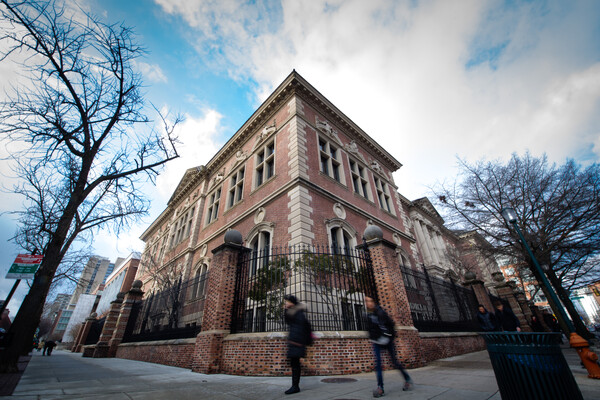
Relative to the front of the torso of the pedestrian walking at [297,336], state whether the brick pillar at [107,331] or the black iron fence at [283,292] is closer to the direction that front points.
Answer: the brick pillar

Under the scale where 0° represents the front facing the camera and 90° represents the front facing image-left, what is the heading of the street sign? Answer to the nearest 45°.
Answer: approximately 0°

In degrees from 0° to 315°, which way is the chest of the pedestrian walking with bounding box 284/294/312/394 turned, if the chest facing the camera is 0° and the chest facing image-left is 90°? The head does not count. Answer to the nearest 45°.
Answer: approximately 90°
